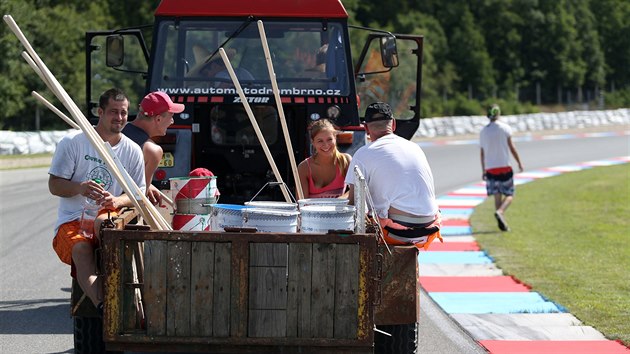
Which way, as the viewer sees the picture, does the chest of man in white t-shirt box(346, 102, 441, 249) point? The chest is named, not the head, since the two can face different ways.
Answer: away from the camera

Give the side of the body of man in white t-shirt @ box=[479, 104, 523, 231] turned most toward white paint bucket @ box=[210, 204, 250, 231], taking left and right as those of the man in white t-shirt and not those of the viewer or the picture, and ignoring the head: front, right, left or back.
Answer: back

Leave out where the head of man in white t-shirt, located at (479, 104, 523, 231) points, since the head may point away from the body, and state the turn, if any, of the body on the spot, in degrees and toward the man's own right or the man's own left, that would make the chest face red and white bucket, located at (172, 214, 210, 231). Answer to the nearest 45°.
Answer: approximately 180°

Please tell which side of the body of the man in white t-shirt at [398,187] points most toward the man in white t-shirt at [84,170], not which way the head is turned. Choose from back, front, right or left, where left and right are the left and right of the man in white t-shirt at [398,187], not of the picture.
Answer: left

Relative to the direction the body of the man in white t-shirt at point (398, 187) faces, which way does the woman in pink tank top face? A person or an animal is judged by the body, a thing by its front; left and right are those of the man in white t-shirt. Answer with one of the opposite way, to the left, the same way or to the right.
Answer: the opposite way

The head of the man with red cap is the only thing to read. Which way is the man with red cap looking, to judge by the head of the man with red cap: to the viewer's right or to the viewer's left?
to the viewer's right

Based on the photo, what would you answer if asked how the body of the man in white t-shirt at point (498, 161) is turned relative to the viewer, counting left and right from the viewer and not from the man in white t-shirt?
facing away from the viewer

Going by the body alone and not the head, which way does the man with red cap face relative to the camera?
to the viewer's right

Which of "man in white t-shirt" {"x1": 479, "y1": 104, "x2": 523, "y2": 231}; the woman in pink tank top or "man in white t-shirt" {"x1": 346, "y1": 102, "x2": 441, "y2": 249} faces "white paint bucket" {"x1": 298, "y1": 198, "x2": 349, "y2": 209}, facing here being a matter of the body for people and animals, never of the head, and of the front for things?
the woman in pink tank top

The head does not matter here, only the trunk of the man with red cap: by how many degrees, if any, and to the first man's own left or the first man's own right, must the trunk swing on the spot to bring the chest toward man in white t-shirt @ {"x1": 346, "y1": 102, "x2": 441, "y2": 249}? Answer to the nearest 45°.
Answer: approximately 45° to the first man's own right

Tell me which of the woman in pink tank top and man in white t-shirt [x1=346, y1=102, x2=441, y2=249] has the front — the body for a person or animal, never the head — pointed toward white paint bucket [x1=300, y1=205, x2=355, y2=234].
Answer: the woman in pink tank top

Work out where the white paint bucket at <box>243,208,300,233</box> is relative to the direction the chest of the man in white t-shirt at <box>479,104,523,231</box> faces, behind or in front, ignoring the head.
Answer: behind

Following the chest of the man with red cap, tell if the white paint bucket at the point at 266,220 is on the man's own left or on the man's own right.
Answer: on the man's own right

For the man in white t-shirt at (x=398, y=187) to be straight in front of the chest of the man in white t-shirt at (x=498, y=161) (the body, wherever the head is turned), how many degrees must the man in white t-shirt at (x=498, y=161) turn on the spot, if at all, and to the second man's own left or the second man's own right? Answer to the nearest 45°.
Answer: approximately 180°
